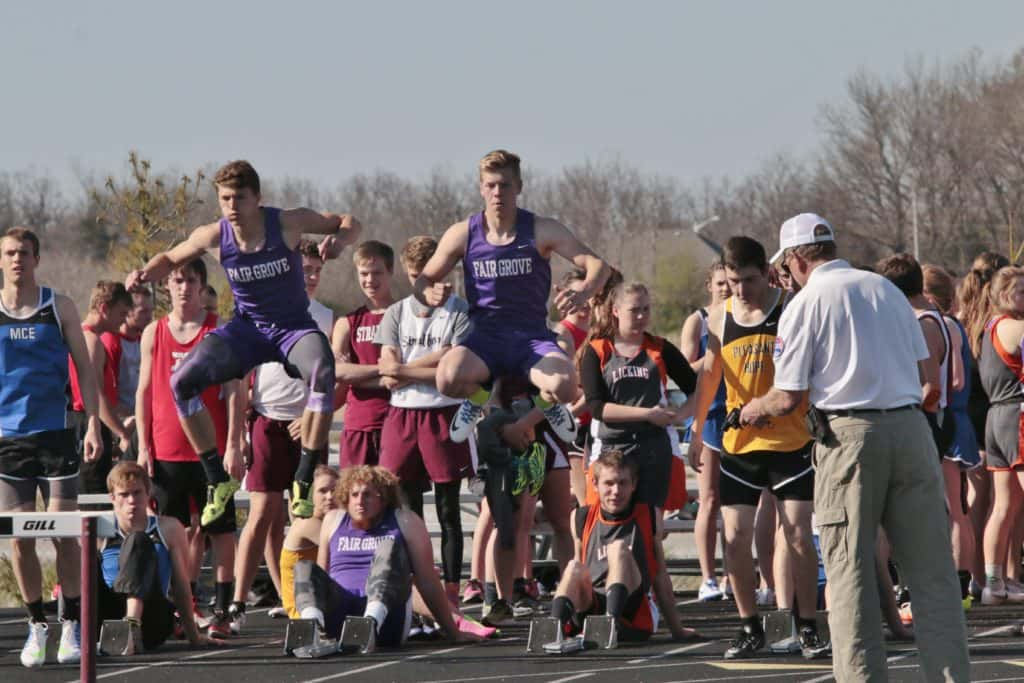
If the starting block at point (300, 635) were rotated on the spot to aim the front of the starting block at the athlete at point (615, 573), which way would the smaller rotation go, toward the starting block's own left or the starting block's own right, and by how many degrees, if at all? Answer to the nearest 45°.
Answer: approximately 90° to the starting block's own left

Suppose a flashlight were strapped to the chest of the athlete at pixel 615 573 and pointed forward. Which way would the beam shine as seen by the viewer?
toward the camera

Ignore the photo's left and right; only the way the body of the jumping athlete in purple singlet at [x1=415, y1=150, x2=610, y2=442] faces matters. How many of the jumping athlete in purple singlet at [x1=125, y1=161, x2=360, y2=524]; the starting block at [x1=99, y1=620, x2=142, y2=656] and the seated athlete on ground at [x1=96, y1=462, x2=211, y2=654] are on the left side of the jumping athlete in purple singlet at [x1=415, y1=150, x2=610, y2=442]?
0

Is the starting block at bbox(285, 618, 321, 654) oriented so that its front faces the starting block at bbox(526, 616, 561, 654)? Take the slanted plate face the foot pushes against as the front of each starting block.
no

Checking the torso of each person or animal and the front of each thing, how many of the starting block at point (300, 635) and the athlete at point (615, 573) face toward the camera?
2

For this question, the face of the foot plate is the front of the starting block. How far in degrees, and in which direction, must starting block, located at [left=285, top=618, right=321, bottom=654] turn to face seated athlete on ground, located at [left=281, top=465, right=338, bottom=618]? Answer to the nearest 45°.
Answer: approximately 180°

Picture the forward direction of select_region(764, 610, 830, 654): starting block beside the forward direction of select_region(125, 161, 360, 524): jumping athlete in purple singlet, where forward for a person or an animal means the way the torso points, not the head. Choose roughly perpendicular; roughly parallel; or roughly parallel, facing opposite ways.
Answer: roughly parallel

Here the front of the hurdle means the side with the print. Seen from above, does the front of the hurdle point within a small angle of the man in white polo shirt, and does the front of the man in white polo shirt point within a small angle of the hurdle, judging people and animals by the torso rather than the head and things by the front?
no

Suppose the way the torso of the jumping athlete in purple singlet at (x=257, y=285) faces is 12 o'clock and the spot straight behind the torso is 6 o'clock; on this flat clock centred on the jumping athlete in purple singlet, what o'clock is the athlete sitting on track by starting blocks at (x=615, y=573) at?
The athlete sitting on track by starting blocks is roughly at 9 o'clock from the jumping athlete in purple singlet.

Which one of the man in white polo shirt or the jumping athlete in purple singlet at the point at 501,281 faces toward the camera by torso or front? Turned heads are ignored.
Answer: the jumping athlete in purple singlet

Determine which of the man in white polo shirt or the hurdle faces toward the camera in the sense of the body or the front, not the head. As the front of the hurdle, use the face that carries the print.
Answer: the hurdle

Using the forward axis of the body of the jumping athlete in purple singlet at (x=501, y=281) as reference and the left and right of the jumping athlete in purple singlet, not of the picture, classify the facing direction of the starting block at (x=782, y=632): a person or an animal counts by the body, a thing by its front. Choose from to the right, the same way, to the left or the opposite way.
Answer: the same way

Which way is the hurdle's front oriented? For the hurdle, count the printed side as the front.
toward the camera

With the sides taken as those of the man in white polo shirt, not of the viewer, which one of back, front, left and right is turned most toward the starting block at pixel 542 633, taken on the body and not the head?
front
